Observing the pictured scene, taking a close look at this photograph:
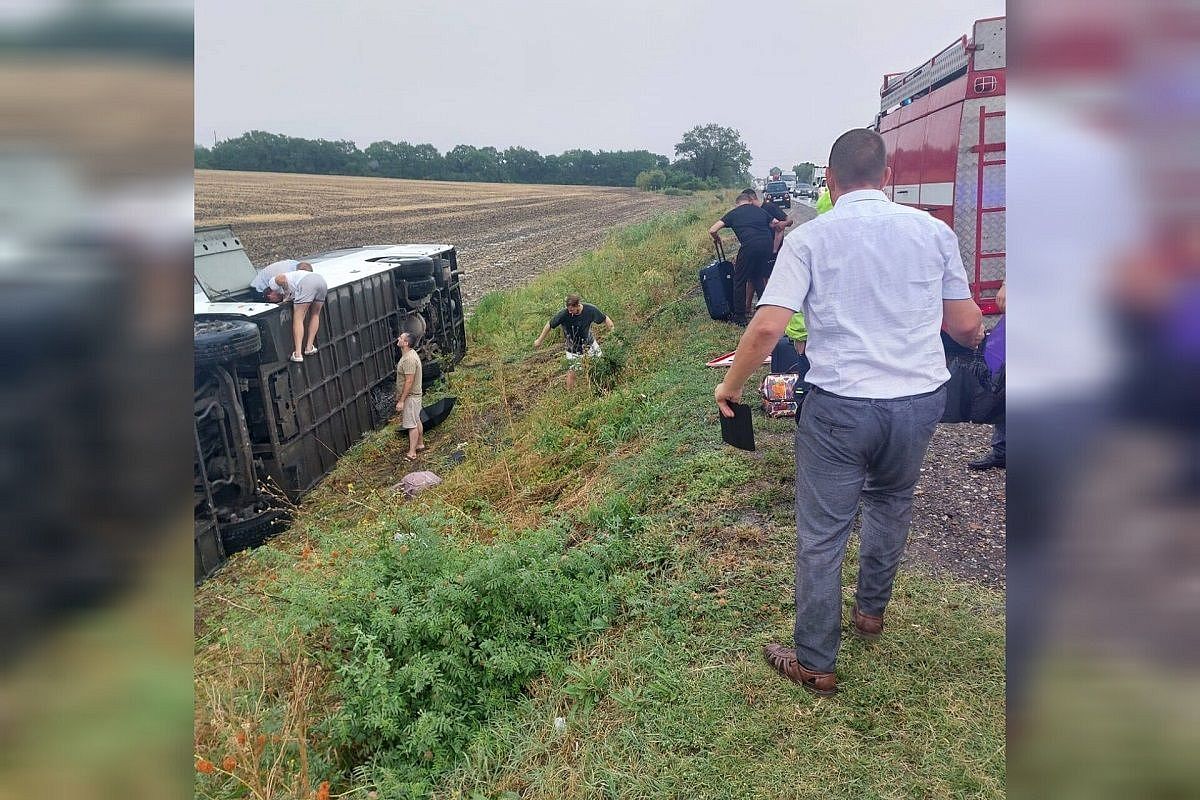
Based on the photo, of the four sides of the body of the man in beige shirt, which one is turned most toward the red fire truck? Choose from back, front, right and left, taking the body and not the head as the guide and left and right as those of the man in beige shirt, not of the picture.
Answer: back

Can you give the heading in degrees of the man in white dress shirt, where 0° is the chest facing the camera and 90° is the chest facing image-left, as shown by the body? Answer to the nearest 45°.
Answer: approximately 180°

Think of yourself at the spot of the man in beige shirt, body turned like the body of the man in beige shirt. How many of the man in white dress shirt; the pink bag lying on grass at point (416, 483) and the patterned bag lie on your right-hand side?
0

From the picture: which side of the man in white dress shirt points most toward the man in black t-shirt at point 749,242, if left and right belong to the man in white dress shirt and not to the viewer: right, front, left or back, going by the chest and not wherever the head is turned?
front

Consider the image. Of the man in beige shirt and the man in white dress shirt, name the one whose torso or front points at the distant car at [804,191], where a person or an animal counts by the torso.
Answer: the man in white dress shirt

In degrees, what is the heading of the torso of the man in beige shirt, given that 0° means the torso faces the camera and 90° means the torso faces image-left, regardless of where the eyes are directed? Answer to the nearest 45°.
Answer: approximately 90°

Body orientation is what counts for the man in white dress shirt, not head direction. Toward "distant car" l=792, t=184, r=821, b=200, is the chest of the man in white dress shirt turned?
yes

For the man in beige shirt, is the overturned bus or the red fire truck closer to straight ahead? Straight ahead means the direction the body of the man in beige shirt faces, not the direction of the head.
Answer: the overturned bus

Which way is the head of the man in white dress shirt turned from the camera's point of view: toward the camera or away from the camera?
away from the camera

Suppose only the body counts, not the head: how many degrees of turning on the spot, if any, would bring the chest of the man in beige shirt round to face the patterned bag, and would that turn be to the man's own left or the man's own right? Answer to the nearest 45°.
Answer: approximately 135° to the man's own left

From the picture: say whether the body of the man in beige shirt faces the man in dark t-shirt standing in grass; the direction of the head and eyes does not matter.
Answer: no

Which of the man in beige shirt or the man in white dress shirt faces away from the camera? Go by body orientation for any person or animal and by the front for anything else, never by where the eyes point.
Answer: the man in white dress shirt

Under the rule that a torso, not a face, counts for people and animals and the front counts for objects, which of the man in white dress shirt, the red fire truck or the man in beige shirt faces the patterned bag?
the man in white dress shirt

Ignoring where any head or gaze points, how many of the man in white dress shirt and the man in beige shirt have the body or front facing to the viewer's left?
1

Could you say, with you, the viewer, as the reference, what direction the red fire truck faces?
facing away from the viewer and to the left of the viewer
